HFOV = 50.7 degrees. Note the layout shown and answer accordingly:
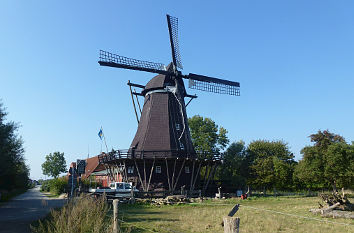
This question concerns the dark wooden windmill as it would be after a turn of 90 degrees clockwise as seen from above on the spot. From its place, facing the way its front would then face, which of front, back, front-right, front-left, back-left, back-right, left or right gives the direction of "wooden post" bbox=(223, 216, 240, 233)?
front-left

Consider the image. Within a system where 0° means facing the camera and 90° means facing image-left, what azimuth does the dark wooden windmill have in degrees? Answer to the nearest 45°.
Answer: approximately 315°

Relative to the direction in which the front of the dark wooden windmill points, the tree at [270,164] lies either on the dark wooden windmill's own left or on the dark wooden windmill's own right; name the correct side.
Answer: on the dark wooden windmill's own left

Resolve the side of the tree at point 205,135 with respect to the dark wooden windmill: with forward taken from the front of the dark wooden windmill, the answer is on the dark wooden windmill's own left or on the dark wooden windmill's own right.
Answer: on the dark wooden windmill's own left

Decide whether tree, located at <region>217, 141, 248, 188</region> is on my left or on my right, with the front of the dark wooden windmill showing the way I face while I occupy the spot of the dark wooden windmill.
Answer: on my left

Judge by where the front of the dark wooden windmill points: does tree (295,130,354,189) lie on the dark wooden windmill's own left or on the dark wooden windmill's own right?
on the dark wooden windmill's own left
